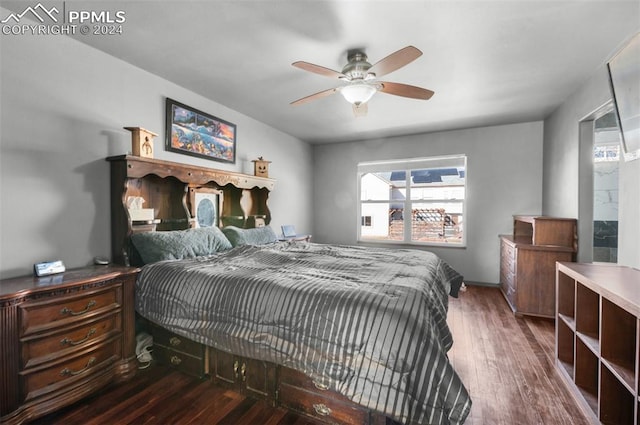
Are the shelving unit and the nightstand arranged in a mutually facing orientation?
yes

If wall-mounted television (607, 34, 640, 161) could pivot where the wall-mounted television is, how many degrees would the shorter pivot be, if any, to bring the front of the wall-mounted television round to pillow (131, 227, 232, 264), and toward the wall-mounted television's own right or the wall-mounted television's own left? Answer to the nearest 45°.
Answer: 0° — it already faces it

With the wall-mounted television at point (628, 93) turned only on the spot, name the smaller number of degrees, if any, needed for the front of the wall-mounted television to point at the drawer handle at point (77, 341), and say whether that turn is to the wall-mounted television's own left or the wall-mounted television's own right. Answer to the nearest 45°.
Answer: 0° — it already faces it

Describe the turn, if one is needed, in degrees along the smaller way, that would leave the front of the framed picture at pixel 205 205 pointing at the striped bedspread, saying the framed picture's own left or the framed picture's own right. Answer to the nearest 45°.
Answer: approximately 45° to the framed picture's own right

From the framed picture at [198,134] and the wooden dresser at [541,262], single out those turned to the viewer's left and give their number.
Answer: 1

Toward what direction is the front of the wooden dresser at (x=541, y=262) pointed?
to the viewer's left

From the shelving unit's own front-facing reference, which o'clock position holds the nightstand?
The nightstand is roughly at 12 o'clock from the shelving unit.

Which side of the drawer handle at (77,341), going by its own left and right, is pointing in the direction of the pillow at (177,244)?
left

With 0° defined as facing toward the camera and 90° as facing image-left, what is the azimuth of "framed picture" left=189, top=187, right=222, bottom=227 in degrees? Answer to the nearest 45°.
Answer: approximately 315°

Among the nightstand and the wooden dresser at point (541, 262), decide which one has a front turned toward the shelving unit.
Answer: the nightstand

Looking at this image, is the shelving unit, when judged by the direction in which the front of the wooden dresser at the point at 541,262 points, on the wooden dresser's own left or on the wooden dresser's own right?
on the wooden dresser's own left

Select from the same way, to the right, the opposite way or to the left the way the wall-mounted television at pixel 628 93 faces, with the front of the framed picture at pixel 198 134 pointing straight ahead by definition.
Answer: the opposite way

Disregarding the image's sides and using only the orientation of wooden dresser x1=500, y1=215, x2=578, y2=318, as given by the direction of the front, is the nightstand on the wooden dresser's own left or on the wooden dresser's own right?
on the wooden dresser's own left

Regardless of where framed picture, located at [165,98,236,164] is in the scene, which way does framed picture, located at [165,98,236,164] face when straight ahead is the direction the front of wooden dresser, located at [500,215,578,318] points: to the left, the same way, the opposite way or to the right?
the opposite way

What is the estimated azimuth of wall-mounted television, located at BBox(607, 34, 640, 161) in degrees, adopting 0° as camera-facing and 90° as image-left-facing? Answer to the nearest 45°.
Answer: approximately 45°

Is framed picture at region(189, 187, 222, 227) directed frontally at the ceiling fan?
yes
